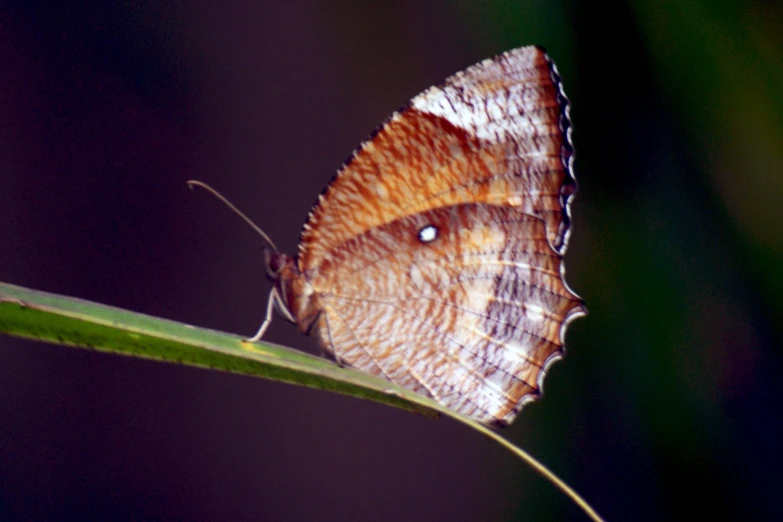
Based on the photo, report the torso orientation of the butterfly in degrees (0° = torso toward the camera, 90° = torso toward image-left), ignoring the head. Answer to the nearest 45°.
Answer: approximately 90°
